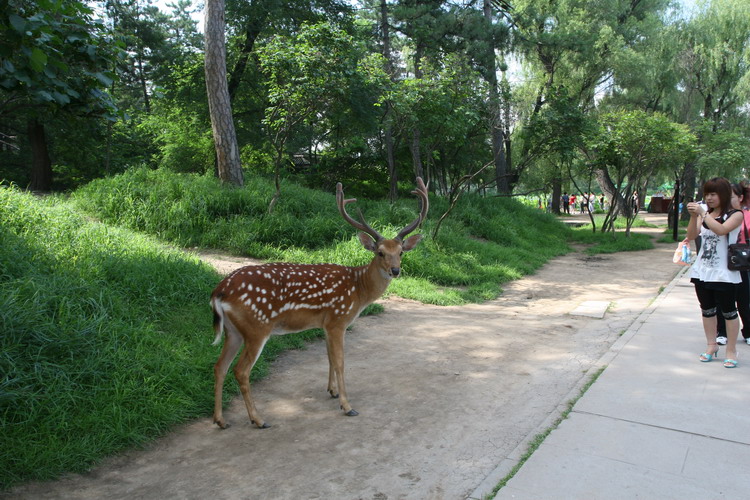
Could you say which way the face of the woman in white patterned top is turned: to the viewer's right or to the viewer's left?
to the viewer's left

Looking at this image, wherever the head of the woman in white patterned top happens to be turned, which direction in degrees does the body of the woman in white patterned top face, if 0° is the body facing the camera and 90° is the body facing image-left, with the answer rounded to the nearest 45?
approximately 45°
